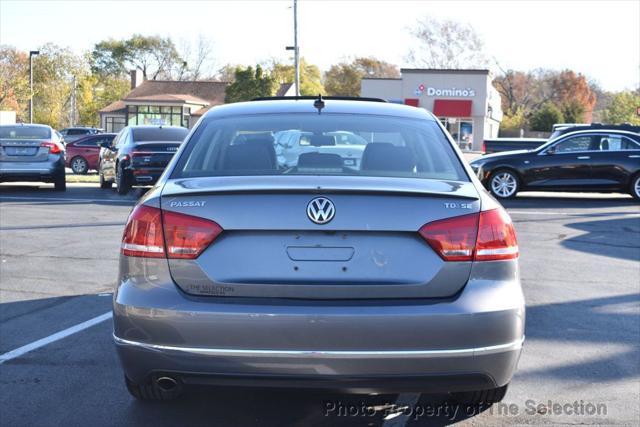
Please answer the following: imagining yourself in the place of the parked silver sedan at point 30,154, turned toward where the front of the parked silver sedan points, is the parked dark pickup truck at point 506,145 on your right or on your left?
on your right

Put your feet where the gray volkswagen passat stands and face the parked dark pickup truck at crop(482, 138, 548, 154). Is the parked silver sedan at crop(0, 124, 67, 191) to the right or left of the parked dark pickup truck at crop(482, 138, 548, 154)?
left

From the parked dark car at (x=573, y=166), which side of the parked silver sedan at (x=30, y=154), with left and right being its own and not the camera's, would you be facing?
right

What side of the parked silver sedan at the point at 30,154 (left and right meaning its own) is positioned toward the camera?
back

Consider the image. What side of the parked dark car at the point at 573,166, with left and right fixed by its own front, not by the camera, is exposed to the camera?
left

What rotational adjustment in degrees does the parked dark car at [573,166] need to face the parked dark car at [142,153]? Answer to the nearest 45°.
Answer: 0° — it already faces it

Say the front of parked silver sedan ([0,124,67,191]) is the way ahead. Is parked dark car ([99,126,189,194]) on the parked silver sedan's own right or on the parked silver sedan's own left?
on the parked silver sedan's own right

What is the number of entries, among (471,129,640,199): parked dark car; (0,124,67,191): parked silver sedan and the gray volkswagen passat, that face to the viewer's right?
0

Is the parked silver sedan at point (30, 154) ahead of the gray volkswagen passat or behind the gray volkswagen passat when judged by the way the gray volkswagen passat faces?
ahead

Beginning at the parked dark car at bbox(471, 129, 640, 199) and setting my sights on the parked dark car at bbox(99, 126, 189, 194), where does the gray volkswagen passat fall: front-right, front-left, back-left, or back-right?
front-left

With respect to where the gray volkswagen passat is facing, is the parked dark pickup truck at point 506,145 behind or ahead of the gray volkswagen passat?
ahead

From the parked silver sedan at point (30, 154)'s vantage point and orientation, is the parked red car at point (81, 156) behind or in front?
in front
